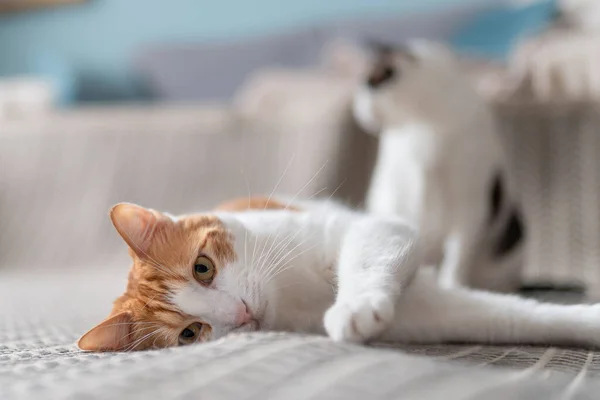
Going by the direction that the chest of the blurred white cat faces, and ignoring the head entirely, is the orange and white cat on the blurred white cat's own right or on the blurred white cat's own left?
on the blurred white cat's own left

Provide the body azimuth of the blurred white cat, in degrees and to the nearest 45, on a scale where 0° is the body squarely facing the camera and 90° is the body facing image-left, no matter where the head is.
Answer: approximately 90°
